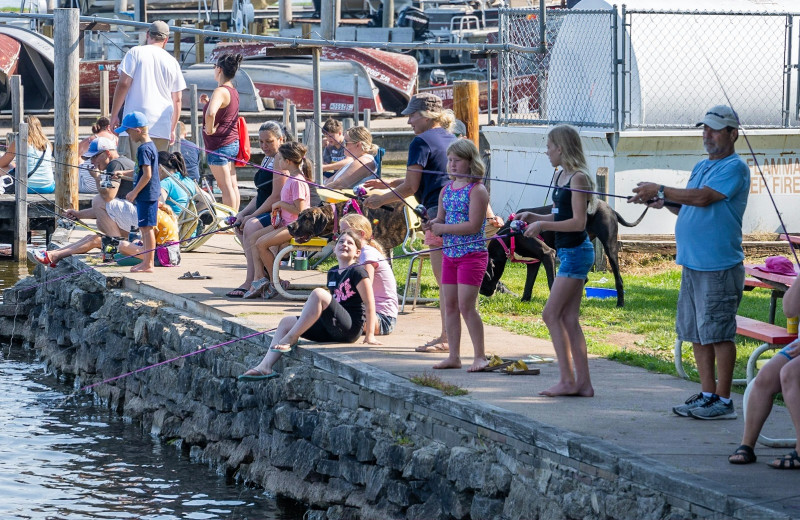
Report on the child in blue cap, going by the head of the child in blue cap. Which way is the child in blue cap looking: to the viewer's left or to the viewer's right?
to the viewer's left

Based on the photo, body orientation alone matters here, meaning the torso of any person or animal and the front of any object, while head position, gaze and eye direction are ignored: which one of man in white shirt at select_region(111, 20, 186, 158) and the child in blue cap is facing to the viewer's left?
the child in blue cap

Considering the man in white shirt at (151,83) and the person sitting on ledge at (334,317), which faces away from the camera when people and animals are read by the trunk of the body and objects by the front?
the man in white shirt

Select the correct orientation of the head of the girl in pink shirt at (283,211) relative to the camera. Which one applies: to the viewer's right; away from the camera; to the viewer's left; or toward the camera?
to the viewer's left

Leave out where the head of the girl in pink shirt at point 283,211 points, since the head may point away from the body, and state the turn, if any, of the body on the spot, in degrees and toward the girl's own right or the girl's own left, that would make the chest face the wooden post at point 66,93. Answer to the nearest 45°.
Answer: approximately 45° to the girl's own right

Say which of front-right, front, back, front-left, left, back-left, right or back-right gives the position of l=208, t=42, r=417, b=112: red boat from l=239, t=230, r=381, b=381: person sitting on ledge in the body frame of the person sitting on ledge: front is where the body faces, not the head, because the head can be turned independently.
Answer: back-right

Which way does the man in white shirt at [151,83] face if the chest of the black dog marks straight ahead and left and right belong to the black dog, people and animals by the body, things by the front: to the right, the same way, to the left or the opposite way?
to the right

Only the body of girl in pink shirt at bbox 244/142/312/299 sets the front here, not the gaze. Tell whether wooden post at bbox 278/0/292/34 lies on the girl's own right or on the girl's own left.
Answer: on the girl's own right

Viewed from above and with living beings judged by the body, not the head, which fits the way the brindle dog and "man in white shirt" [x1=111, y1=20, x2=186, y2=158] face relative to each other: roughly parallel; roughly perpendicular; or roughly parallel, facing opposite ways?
roughly perpendicular

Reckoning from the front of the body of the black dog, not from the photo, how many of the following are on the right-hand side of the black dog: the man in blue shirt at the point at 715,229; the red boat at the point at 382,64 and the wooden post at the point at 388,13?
2

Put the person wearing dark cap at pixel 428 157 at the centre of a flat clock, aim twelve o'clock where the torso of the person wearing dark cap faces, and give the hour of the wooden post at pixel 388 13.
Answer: The wooden post is roughly at 3 o'clock from the person wearing dark cap.

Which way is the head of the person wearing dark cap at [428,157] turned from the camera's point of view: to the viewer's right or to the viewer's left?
to the viewer's left
